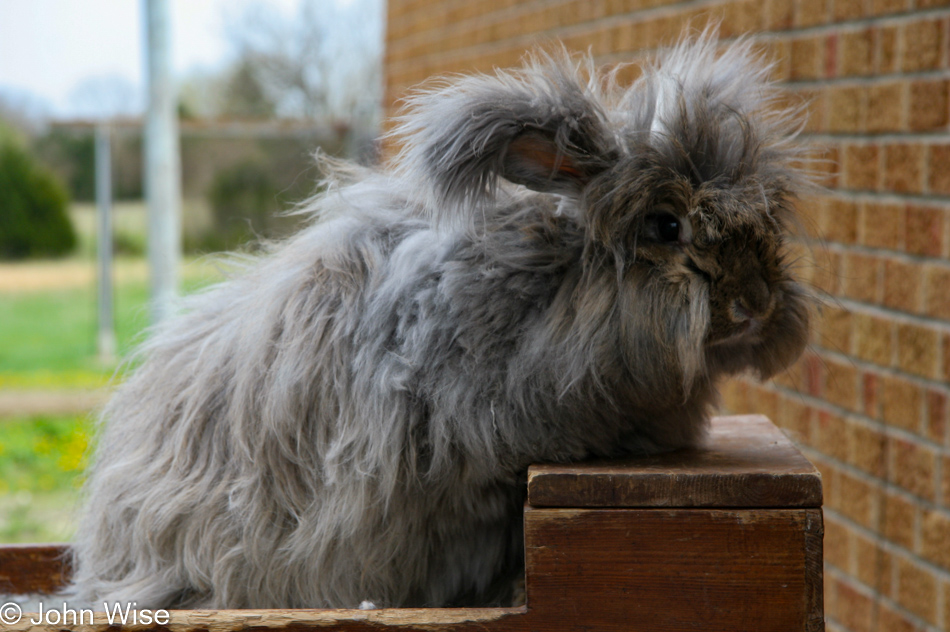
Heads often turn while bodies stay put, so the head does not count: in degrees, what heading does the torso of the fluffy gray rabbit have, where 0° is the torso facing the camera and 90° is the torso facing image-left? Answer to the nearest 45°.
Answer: approximately 270°
